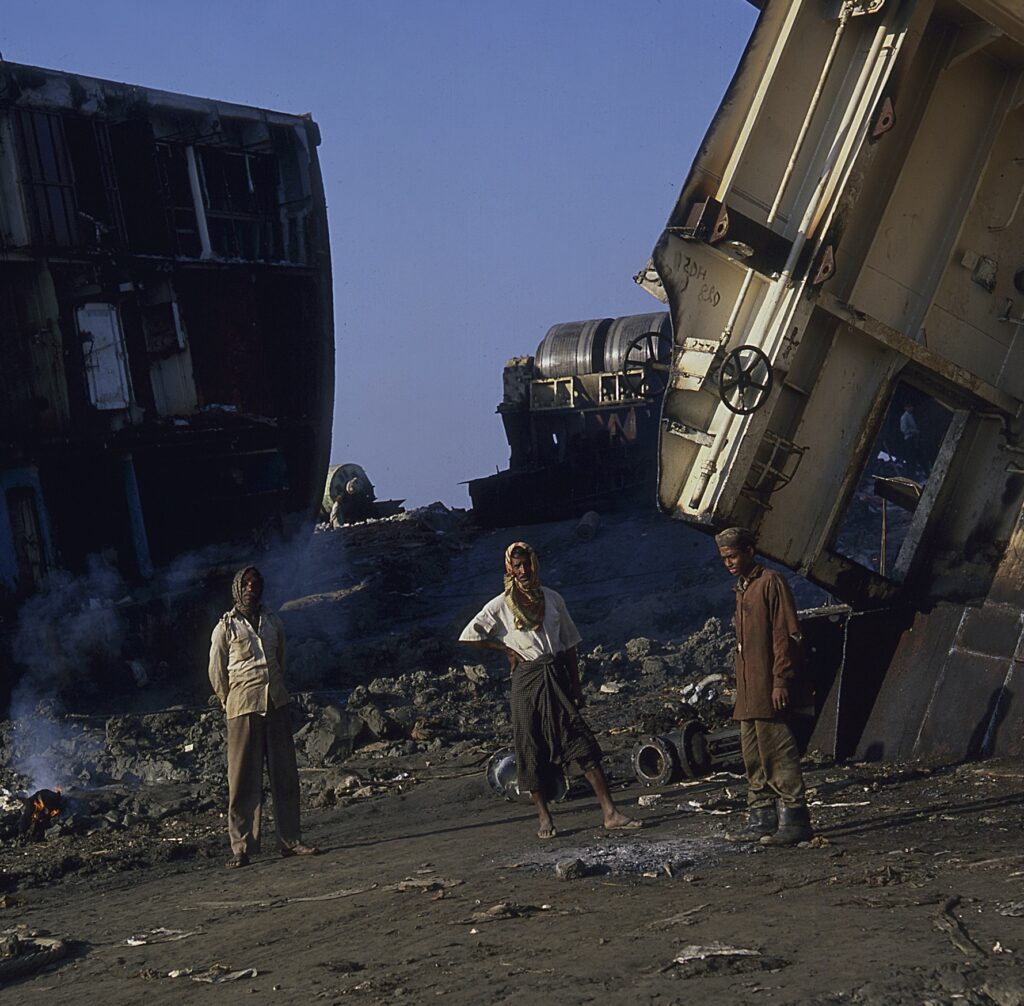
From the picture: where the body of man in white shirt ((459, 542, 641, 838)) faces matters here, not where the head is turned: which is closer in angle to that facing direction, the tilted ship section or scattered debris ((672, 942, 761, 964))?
the scattered debris

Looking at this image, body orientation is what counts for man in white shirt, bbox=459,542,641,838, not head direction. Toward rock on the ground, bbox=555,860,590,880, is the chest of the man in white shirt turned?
yes

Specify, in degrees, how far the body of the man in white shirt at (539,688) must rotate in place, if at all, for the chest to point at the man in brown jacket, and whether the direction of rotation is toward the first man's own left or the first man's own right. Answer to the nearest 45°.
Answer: approximately 45° to the first man's own left

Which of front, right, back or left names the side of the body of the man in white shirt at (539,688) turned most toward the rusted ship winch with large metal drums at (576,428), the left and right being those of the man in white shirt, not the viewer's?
back

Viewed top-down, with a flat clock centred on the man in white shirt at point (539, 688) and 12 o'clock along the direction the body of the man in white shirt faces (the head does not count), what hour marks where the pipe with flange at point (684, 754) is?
The pipe with flange is roughly at 7 o'clock from the man in white shirt.

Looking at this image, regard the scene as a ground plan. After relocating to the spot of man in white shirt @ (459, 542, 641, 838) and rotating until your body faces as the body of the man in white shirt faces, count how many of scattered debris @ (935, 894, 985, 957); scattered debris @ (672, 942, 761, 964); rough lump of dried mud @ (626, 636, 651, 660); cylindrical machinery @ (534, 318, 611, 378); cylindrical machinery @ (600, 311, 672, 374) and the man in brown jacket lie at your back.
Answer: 3

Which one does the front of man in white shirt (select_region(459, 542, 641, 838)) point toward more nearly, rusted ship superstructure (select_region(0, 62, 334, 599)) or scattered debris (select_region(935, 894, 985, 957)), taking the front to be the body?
the scattered debris

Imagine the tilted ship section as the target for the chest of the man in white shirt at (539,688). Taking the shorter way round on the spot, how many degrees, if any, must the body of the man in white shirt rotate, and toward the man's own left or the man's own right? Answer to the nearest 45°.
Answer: approximately 135° to the man's own left

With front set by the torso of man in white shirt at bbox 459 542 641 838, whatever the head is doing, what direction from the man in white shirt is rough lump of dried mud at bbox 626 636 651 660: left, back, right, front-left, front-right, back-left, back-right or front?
back

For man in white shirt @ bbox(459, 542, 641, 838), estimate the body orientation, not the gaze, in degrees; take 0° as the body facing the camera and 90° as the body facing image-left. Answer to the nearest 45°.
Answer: approximately 0°

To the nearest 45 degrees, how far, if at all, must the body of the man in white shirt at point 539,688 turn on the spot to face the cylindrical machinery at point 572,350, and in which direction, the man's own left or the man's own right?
approximately 180°

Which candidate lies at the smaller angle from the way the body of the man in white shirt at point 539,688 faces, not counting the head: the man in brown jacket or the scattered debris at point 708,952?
the scattered debris
